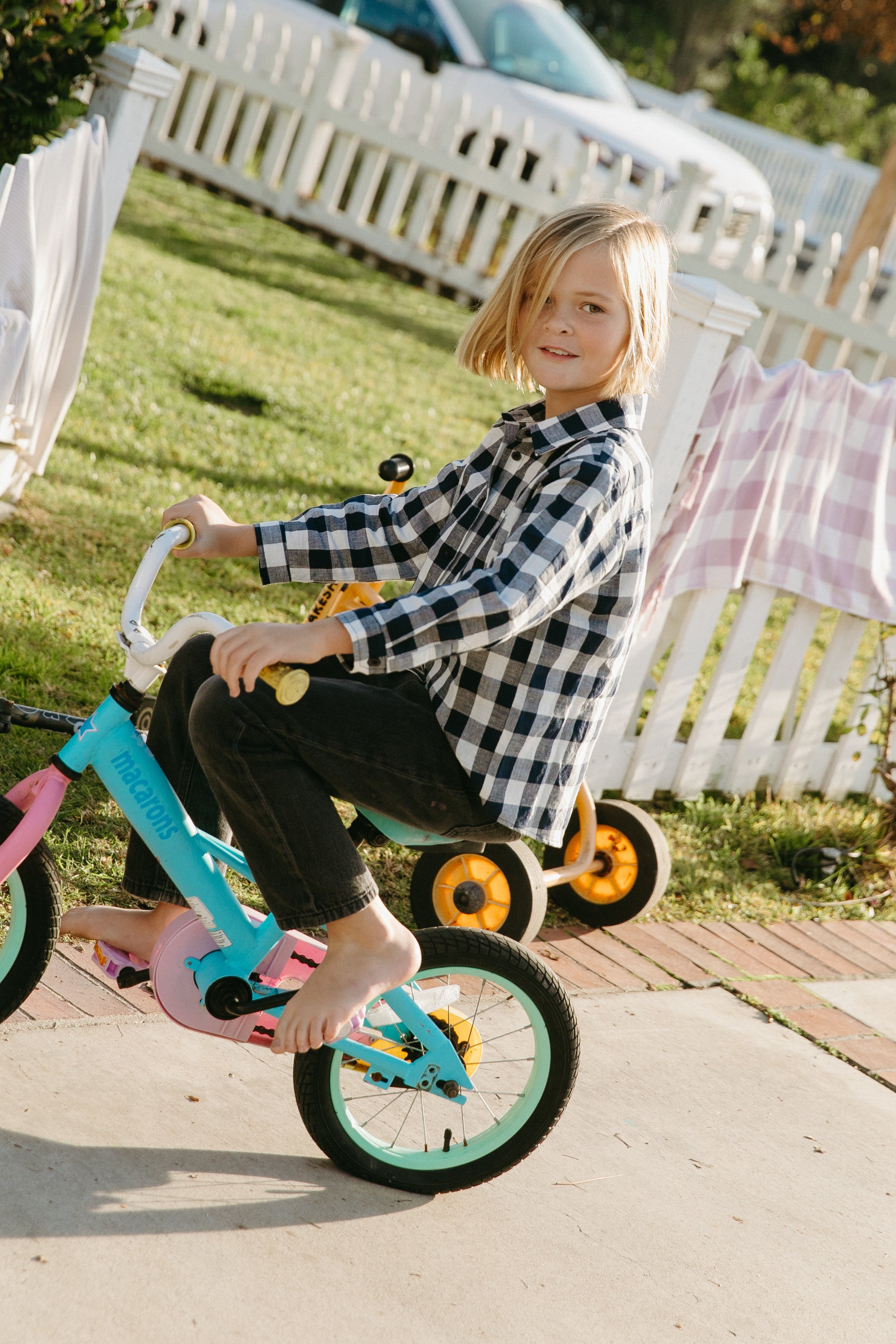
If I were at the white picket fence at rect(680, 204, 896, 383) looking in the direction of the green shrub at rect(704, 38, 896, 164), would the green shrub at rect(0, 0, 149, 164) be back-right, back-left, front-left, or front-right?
back-left

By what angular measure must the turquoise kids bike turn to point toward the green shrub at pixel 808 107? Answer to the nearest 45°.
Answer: approximately 90° to its right

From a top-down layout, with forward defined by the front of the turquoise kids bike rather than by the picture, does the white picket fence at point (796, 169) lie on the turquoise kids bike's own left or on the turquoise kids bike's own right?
on the turquoise kids bike's own right

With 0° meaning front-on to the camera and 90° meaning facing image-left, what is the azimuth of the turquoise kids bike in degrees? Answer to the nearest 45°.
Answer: approximately 90°

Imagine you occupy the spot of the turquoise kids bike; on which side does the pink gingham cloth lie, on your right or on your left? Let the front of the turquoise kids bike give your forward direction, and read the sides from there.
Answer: on your right
